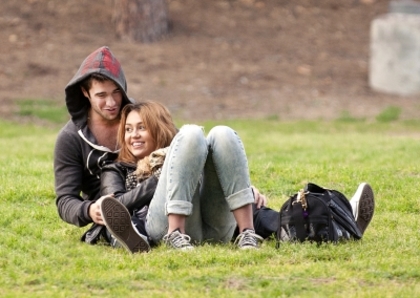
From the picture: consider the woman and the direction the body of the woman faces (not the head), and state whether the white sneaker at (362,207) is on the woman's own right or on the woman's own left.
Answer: on the woman's own left

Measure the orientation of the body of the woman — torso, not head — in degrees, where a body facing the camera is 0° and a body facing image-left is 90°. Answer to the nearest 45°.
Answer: approximately 0°

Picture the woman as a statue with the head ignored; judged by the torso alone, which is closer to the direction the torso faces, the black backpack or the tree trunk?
the black backpack

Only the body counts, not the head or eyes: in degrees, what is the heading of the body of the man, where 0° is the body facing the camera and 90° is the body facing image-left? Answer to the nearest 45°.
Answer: approximately 315°

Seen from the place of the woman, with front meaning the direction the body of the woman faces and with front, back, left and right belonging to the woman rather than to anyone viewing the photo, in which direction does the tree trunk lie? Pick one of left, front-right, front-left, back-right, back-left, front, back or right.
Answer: back

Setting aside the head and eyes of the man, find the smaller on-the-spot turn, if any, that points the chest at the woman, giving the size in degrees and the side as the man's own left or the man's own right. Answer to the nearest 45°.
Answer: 0° — they already face them

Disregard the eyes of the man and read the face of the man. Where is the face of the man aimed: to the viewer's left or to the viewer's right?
to the viewer's right
